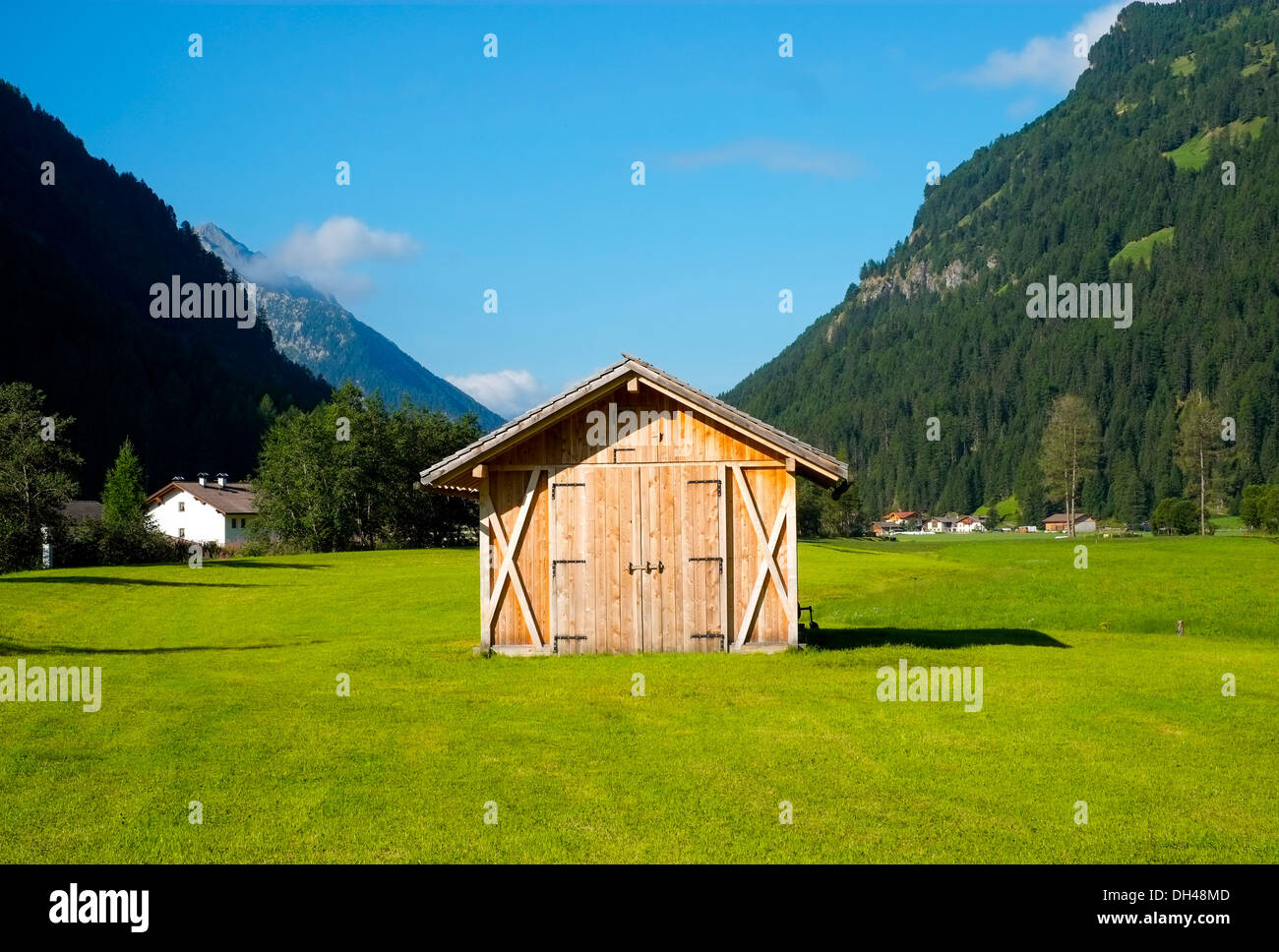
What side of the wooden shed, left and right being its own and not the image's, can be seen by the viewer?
front
